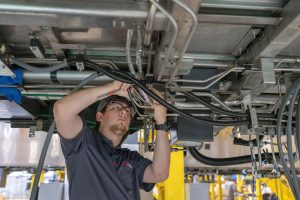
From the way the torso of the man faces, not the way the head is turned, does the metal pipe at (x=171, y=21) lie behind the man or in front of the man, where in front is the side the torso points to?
in front

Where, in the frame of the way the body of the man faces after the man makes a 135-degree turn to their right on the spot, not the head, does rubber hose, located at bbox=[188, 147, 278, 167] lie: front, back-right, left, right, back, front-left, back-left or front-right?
back-right

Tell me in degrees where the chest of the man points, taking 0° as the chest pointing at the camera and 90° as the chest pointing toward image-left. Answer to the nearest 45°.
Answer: approximately 315°

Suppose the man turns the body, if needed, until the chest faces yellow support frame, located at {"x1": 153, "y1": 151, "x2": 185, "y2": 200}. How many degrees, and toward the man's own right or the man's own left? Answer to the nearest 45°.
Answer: approximately 90° to the man's own left

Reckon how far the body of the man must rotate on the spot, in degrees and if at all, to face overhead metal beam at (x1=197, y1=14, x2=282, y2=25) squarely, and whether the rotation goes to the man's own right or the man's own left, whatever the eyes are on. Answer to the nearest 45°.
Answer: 0° — they already face it

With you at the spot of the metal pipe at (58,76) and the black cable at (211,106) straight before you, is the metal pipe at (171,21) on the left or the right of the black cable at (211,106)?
right
